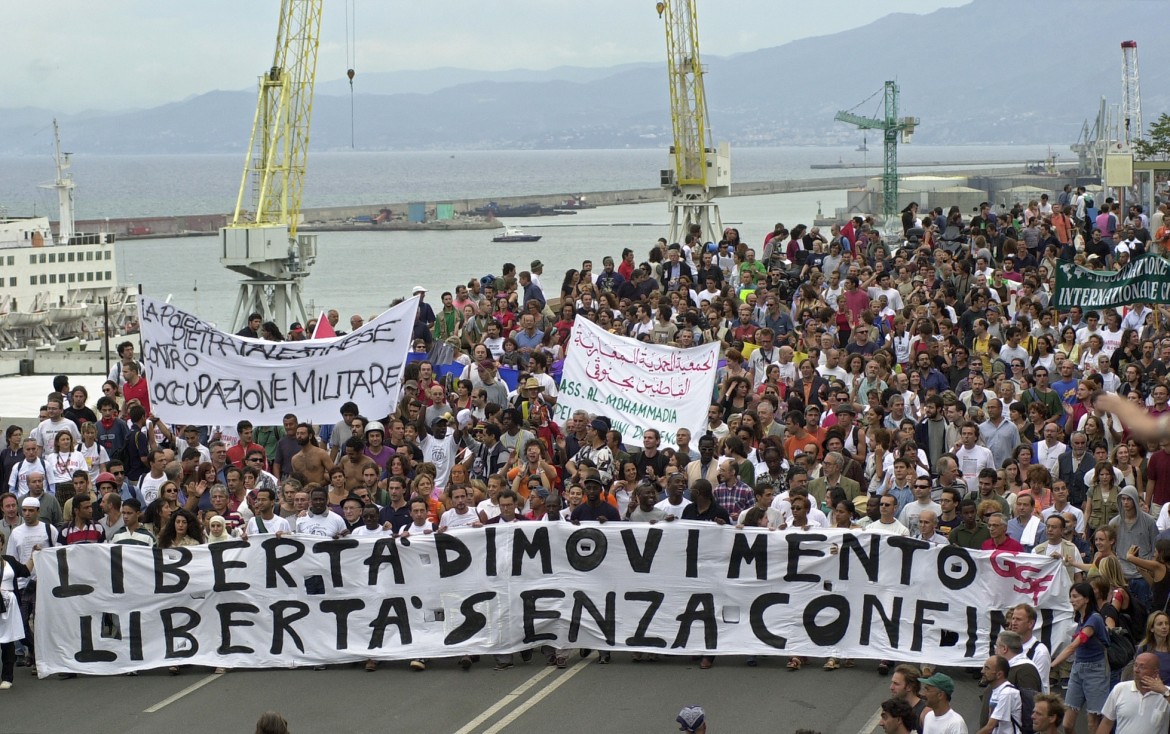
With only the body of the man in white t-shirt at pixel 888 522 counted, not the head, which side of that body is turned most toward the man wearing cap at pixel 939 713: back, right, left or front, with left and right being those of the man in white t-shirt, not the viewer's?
front

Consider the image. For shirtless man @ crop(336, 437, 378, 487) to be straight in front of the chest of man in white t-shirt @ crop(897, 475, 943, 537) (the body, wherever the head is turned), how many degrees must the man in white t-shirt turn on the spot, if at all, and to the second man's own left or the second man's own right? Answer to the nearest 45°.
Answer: approximately 90° to the second man's own right

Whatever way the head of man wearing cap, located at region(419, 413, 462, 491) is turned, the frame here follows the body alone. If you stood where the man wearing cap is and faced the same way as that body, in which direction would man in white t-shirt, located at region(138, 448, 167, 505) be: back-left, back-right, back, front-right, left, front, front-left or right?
right

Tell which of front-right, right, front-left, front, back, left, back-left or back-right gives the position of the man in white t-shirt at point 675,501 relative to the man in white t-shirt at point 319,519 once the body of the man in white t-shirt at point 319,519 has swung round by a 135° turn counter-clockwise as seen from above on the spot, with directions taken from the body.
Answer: front-right

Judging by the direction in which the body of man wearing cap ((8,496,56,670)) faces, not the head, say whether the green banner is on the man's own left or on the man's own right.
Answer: on the man's own left

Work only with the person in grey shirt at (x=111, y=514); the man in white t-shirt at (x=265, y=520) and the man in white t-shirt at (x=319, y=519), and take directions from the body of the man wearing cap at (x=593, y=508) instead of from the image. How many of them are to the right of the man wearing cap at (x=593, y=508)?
3

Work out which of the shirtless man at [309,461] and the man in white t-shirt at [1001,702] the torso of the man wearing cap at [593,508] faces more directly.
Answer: the man in white t-shirt

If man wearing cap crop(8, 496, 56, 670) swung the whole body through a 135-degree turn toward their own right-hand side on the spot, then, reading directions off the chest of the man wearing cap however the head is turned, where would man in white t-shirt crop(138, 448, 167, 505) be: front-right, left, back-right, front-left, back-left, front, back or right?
right

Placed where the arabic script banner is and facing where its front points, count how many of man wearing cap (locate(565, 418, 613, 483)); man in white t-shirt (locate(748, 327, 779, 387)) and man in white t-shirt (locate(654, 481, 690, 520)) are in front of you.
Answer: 2
